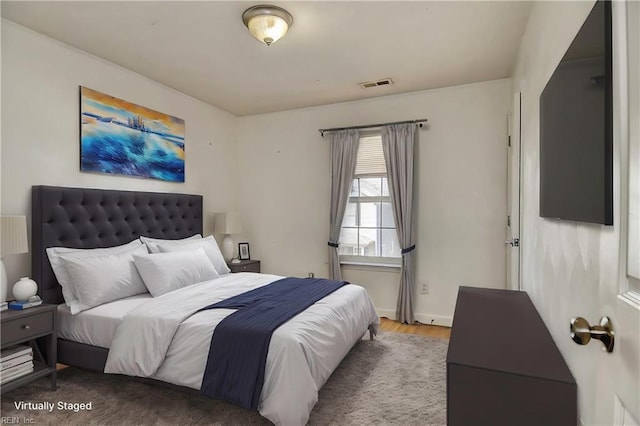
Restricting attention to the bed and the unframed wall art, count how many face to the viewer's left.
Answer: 0

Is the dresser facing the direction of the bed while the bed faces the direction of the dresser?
yes

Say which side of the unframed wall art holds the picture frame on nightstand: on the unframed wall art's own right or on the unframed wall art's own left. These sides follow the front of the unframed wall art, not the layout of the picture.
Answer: on the unframed wall art's own left

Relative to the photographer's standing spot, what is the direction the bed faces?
facing the viewer and to the right of the viewer

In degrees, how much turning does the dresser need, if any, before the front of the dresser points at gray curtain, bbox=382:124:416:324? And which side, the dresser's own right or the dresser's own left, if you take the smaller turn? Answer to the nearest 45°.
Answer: approximately 45° to the dresser's own right

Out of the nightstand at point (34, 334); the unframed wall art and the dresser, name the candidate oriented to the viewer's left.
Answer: the dresser

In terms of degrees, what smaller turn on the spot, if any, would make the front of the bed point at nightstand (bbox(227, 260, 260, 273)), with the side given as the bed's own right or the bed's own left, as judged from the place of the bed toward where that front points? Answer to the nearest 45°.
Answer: approximately 90° to the bed's own left

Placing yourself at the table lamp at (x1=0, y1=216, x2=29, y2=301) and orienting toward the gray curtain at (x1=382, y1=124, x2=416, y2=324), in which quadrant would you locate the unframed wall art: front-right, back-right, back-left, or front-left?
front-left

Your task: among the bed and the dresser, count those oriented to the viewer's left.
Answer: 1

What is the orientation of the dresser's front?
to the viewer's left

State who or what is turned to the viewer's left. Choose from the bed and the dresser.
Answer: the dresser

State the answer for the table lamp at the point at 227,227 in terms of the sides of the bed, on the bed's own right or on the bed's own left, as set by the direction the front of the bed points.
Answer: on the bed's own left

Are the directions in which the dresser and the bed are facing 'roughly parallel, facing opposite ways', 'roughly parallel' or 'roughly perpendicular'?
roughly parallel, facing opposite ways

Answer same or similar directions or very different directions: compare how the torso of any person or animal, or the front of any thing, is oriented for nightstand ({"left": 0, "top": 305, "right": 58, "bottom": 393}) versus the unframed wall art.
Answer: same or similar directions
